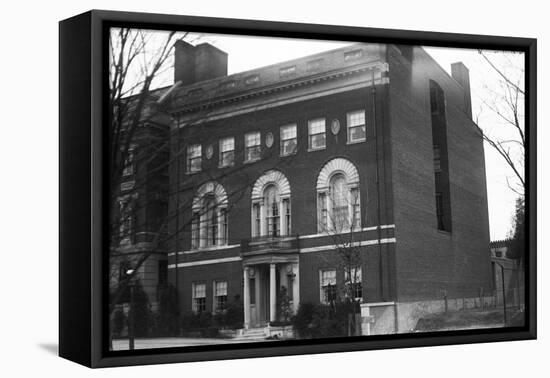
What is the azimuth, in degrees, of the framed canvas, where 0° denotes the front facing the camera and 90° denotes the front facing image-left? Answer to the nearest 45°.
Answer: approximately 315°
